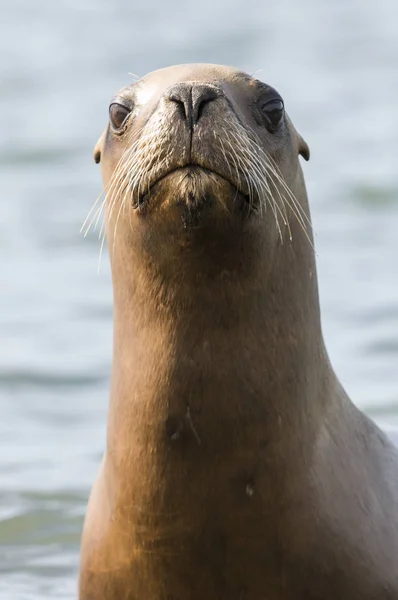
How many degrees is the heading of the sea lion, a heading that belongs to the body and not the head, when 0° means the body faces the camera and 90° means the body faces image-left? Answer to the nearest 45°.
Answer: approximately 0°
